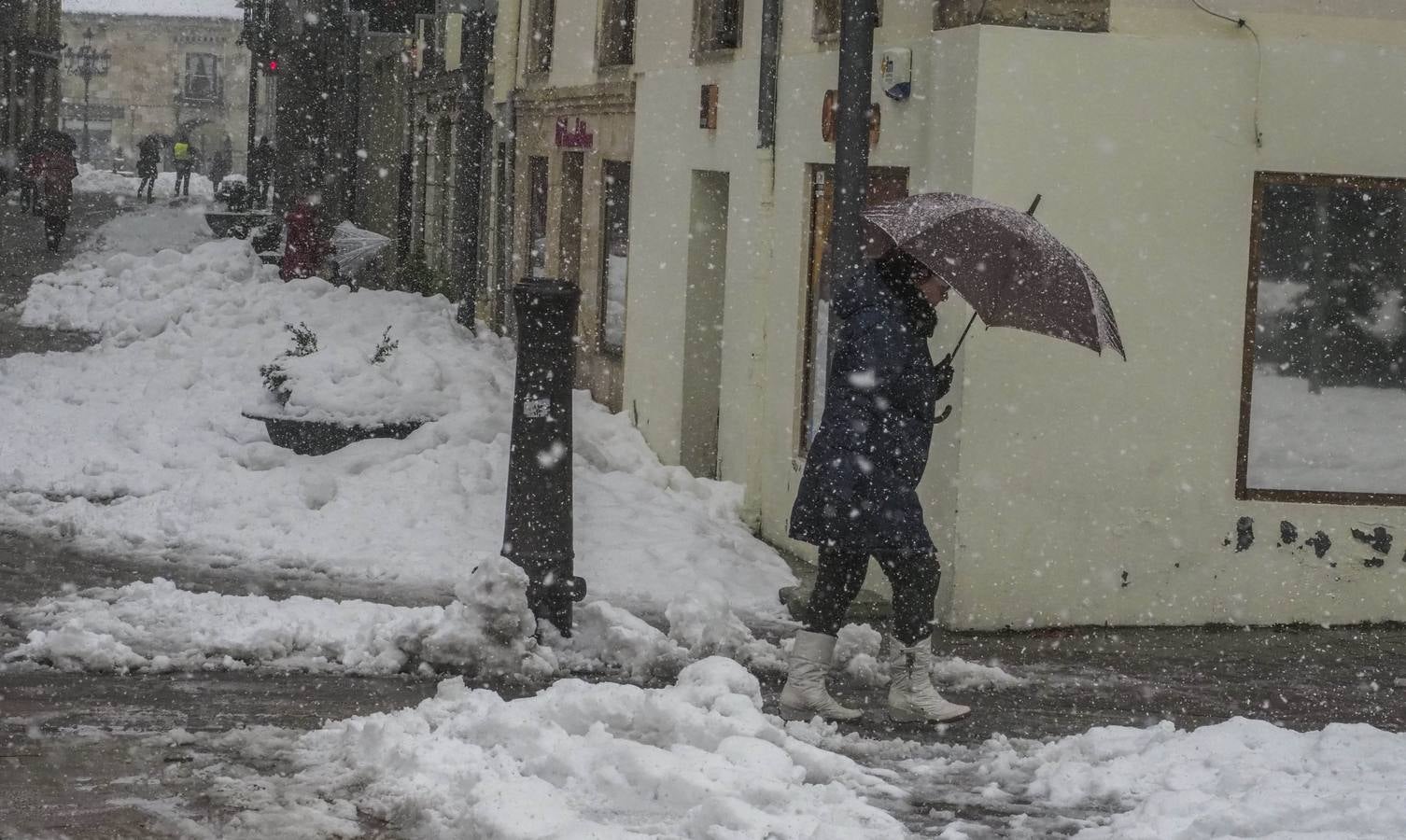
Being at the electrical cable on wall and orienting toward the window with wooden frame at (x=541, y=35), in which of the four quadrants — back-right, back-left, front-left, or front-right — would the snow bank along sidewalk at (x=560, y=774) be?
back-left

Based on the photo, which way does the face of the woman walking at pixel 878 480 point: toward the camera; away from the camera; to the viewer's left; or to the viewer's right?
to the viewer's right

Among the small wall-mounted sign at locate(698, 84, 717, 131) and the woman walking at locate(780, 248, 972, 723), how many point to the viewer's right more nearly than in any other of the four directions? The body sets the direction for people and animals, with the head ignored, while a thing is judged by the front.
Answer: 1

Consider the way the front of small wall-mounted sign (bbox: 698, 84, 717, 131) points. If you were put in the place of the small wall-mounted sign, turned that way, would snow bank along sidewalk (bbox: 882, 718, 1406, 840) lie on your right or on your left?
on your left

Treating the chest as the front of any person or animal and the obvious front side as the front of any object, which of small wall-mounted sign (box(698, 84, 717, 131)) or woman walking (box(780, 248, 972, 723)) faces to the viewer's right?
the woman walking

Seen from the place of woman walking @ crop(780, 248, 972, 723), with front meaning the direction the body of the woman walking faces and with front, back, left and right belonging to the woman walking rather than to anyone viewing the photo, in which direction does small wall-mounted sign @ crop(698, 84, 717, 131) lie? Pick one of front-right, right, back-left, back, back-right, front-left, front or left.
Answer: left

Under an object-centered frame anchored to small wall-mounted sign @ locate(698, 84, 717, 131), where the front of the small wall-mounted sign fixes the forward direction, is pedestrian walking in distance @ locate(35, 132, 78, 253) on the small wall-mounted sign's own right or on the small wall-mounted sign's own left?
on the small wall-mounted sign's own right

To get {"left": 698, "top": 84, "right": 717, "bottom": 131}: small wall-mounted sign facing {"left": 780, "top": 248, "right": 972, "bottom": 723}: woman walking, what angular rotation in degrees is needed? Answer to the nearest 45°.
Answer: approximately 45° to its left

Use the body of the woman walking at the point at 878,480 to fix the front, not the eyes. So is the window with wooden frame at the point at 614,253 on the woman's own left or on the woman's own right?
on the woman's own left

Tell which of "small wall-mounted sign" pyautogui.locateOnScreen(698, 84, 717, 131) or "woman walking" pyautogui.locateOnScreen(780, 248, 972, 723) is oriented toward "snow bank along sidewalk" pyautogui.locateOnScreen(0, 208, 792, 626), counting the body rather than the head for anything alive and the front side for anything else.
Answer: the small wall-mounted sign

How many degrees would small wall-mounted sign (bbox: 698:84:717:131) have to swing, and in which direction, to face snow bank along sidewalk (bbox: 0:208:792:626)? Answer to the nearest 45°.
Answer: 0° — it already faces it

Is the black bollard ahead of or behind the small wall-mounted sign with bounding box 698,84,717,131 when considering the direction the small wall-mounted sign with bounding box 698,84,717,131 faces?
ahead

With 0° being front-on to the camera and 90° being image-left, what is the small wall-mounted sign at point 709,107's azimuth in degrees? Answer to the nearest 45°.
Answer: approximately 45°

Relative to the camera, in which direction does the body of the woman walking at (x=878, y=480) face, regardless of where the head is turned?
to the viewer's right
